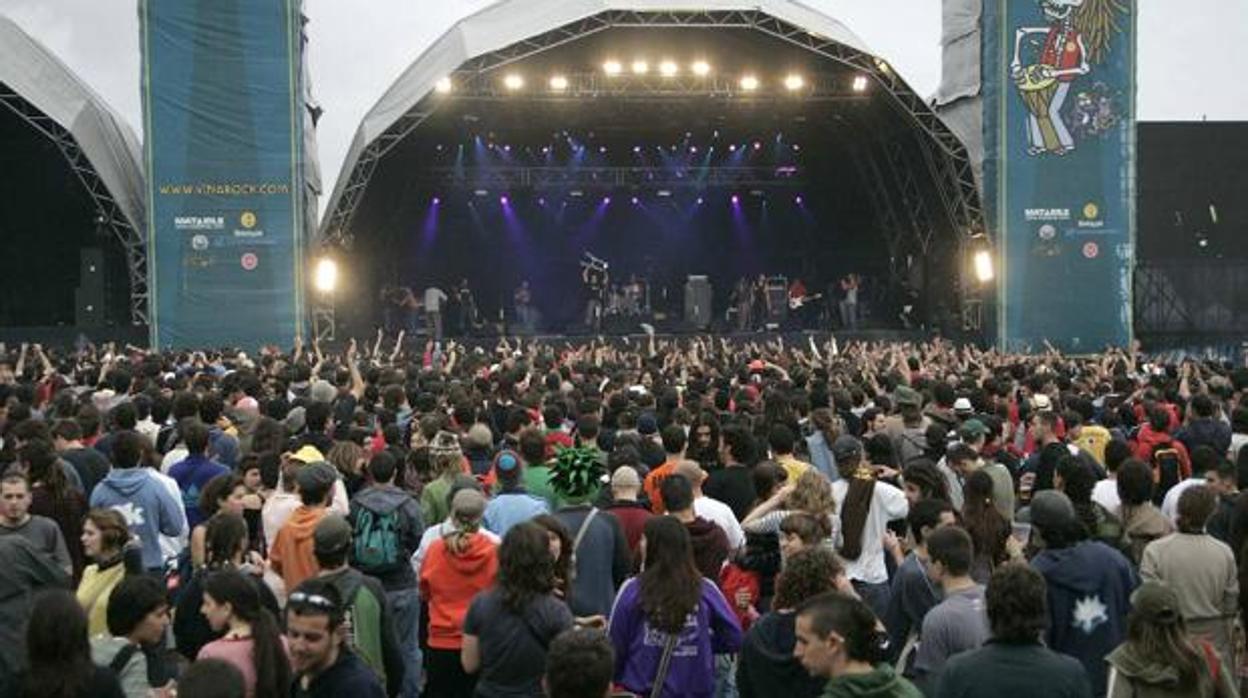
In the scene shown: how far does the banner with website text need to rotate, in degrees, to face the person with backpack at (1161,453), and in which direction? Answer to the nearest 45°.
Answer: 0° — it already faces them

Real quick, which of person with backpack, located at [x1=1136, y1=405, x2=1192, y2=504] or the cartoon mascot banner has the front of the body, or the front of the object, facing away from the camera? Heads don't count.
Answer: the person with backpack

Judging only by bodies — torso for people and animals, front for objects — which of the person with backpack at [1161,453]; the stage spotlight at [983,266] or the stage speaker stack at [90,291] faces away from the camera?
the person with backpack

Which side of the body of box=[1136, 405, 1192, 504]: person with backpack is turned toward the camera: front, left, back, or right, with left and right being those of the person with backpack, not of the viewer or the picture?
back

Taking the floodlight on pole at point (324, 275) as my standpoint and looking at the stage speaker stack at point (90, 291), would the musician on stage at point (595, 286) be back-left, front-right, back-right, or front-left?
back-right

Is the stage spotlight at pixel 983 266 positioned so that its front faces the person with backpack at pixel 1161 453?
yes

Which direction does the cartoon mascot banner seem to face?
toward the camera

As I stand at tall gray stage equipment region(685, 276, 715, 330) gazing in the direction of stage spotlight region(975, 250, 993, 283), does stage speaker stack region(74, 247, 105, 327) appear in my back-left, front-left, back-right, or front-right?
back-right

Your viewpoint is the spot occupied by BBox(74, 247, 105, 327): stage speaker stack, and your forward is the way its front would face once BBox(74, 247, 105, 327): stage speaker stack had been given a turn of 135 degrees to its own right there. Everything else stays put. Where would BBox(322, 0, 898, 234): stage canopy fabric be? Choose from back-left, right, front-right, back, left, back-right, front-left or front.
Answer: back

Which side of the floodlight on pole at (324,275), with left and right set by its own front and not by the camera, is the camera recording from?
front

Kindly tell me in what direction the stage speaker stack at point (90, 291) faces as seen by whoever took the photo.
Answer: facing the viewer
